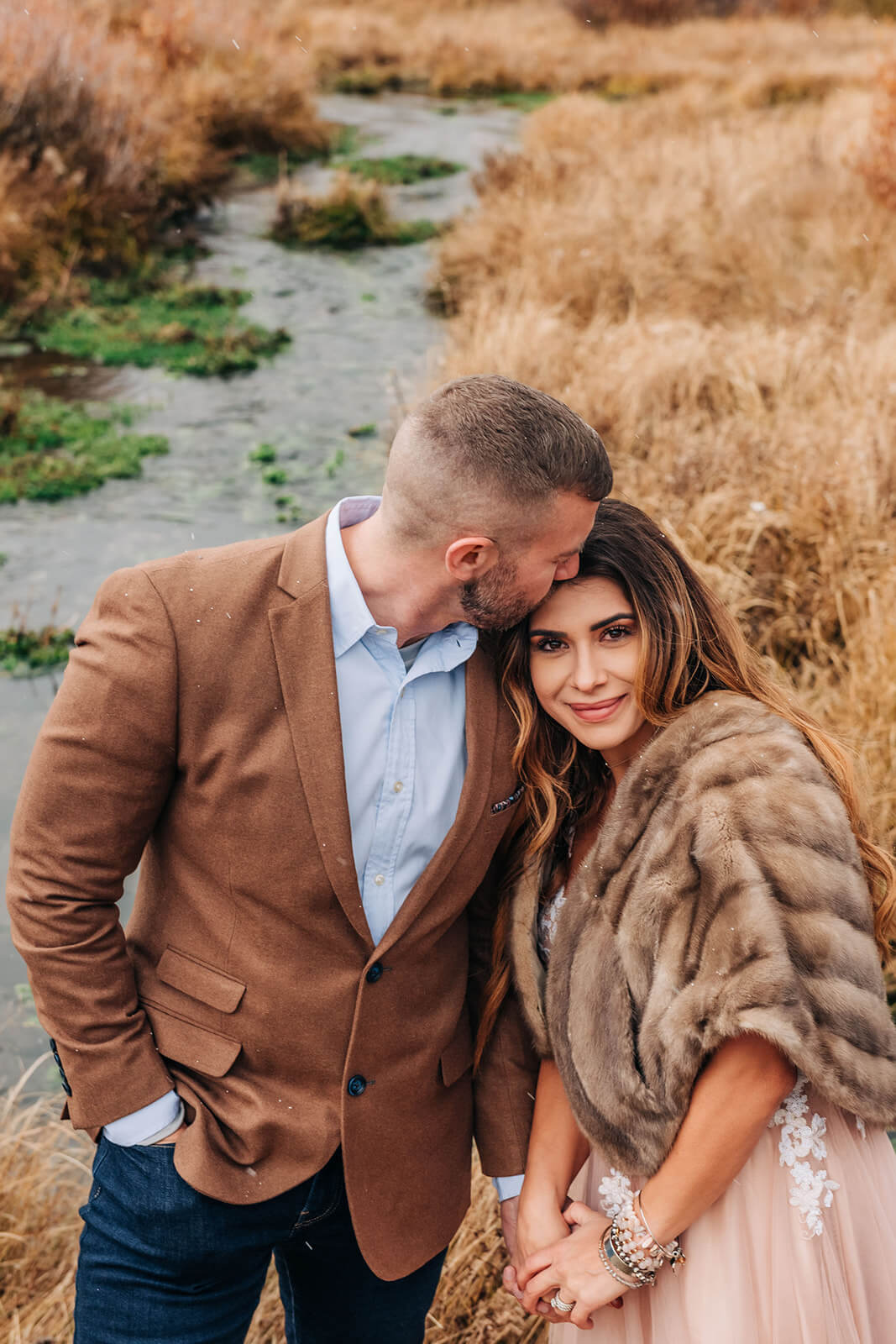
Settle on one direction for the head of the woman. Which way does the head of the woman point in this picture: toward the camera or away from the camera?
toward the camera

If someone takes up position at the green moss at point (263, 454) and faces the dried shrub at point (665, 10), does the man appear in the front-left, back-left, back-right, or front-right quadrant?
back-right

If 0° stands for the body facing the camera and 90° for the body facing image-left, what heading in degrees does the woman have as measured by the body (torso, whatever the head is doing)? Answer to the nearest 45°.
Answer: approximately 45°

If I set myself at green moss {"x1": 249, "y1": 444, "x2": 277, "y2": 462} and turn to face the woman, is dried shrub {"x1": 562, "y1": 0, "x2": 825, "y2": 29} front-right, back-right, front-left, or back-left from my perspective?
back-left

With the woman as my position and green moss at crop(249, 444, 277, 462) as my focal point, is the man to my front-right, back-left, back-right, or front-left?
front-left

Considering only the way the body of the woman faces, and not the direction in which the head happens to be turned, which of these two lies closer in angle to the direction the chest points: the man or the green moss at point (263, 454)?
the man

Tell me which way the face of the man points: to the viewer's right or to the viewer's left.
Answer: to the viewer's right

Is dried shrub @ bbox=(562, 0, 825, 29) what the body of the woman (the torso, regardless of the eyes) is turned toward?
no

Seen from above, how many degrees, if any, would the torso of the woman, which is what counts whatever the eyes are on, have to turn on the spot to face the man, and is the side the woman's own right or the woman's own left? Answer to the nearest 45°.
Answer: approximately 45° to the woman's own right

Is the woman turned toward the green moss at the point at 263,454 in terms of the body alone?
no

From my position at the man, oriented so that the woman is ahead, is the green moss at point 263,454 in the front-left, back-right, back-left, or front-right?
back-left
